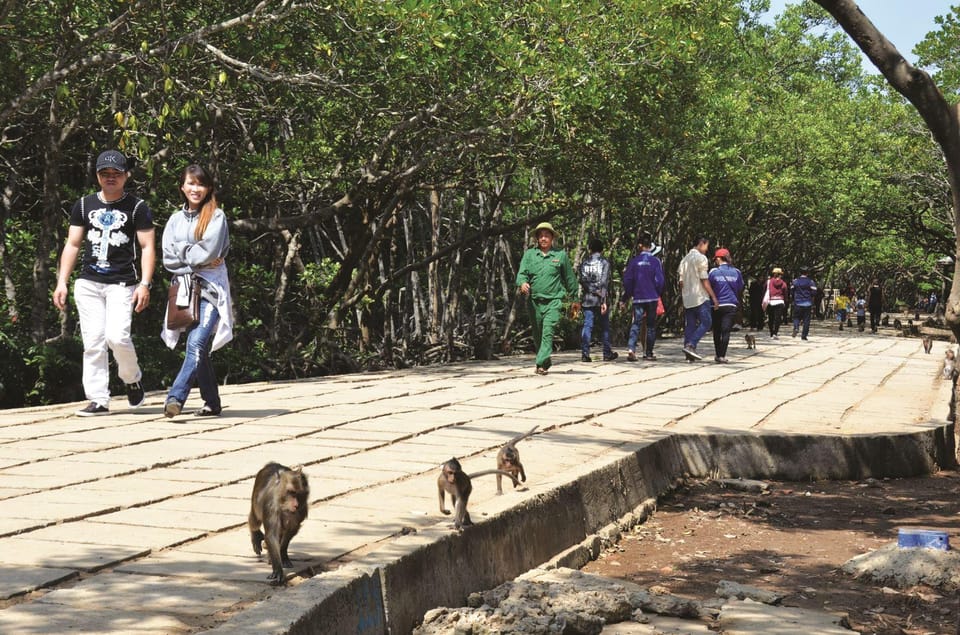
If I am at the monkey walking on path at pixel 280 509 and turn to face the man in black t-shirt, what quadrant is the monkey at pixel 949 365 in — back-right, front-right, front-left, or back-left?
front-right

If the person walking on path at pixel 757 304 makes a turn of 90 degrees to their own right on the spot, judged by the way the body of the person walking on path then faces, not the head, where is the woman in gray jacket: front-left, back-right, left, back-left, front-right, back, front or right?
right

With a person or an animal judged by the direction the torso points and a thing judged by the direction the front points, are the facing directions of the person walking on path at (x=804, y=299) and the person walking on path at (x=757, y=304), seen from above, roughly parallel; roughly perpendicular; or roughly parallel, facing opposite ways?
roughly parallel

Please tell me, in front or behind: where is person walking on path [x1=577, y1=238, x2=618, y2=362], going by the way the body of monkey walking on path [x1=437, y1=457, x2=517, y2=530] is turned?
behind

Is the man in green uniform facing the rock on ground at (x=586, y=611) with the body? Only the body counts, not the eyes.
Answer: yes

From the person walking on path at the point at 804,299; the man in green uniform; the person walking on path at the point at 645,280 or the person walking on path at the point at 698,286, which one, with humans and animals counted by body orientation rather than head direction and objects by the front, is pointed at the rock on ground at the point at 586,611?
the man in green uniform

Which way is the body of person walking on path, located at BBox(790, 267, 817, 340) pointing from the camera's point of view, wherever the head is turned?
away from the camera

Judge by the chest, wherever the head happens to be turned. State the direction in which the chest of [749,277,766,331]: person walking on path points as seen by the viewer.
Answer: away from the camera

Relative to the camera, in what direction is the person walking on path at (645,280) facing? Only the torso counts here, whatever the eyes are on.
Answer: away from the camera

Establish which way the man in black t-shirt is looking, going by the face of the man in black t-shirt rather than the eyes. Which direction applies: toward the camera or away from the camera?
toward the camera

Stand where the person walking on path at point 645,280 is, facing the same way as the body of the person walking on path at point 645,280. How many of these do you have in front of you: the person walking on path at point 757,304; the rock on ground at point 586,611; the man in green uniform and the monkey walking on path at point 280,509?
1

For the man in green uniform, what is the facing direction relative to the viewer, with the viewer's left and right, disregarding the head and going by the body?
facing the viewer

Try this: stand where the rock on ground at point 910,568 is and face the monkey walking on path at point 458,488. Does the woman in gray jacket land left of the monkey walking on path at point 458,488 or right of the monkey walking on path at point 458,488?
right

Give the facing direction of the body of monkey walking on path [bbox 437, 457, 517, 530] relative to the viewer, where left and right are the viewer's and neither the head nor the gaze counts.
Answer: facing the viewer and to the left of the viewer

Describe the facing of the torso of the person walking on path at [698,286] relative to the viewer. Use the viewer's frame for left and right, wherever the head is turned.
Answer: facing away from the viewer and to the right of the viewer

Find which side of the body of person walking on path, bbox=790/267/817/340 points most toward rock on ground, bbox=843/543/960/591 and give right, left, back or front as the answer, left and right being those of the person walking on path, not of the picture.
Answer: back
